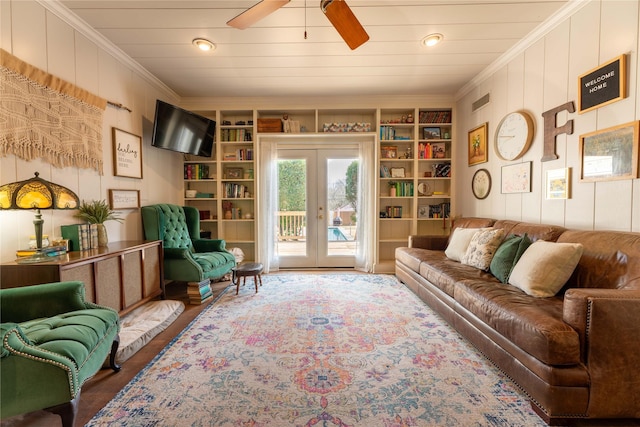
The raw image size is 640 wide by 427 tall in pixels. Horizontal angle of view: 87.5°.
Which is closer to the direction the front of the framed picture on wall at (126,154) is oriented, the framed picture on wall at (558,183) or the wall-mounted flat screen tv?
the framed picture on wall

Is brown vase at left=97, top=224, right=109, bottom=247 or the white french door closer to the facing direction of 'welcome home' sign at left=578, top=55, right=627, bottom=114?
the brown vase

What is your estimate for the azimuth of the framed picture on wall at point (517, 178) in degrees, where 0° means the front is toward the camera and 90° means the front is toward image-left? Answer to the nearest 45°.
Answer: approximately 45°

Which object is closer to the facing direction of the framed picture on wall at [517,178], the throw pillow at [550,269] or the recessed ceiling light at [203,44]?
the recessed ceiling light

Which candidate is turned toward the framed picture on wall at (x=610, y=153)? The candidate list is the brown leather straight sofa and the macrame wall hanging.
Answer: the macrame wall hanging

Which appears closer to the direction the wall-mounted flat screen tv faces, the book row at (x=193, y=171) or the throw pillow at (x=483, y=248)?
the throw pillow

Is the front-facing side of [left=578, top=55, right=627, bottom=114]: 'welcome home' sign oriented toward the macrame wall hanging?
yes

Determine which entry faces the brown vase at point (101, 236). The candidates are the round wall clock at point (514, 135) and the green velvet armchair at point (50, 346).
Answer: the round wall clock

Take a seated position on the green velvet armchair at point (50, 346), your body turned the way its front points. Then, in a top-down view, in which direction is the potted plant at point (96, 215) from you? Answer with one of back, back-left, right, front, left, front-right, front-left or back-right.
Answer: back-left

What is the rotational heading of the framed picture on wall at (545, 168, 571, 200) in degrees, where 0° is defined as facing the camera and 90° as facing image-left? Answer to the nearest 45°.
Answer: approximately 45°

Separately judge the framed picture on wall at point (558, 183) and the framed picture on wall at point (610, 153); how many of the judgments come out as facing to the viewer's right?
0

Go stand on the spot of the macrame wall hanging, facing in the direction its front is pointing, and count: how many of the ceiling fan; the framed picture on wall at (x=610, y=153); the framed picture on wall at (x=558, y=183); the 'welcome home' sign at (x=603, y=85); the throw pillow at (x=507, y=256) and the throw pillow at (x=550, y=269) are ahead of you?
6
